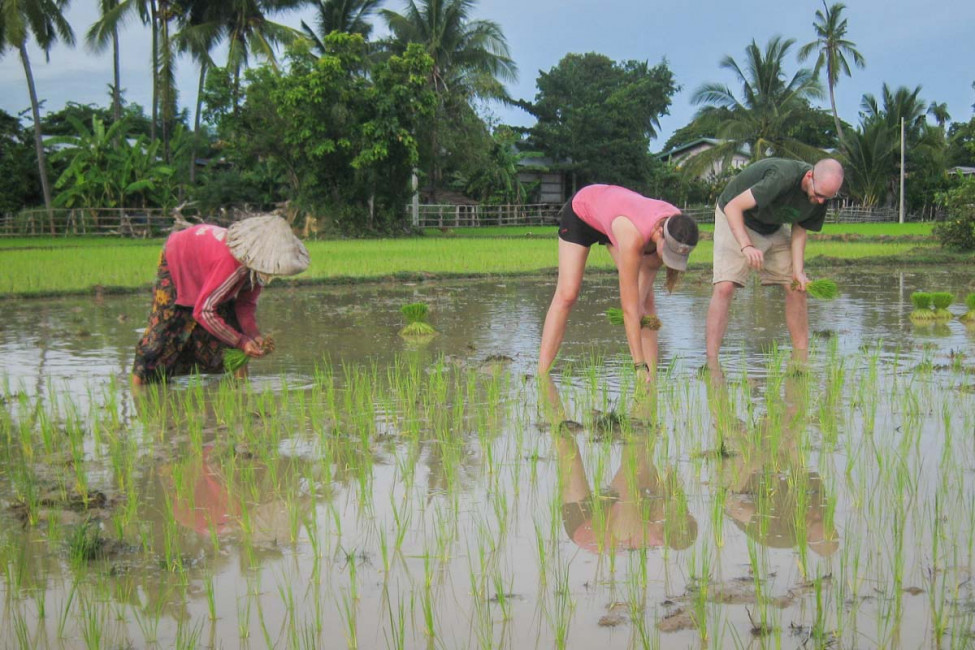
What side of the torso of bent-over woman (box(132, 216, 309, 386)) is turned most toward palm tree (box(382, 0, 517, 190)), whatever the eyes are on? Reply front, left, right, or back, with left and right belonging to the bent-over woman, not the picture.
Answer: left

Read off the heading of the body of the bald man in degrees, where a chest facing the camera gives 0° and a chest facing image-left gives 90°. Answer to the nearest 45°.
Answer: approximately 315°

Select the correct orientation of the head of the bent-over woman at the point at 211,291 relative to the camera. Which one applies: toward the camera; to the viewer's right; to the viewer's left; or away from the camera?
to the viewer's right

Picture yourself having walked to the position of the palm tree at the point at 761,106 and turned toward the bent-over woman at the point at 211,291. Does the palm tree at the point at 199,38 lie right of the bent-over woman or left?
right

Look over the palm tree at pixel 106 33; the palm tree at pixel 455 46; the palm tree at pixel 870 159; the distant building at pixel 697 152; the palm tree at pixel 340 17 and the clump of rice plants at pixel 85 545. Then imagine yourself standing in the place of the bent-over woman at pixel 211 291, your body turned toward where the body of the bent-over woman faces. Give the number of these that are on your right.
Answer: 1

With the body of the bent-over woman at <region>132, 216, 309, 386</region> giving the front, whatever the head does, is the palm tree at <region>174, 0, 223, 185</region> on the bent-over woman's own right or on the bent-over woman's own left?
on the bent-over woman's own left

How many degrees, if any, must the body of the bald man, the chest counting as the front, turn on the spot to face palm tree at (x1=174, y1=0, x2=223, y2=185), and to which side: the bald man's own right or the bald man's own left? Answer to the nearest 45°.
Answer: approximately 180°

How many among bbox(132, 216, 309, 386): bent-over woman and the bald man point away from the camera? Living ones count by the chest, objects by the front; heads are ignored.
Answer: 0

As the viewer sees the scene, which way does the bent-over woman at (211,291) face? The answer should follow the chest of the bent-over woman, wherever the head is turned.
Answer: to the viewer's right

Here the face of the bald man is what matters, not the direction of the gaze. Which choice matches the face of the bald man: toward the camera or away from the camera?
toward the camera

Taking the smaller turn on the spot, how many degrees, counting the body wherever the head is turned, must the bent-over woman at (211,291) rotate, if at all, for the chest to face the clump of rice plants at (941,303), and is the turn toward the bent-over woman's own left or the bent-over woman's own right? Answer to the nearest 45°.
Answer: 0° — they already face it
